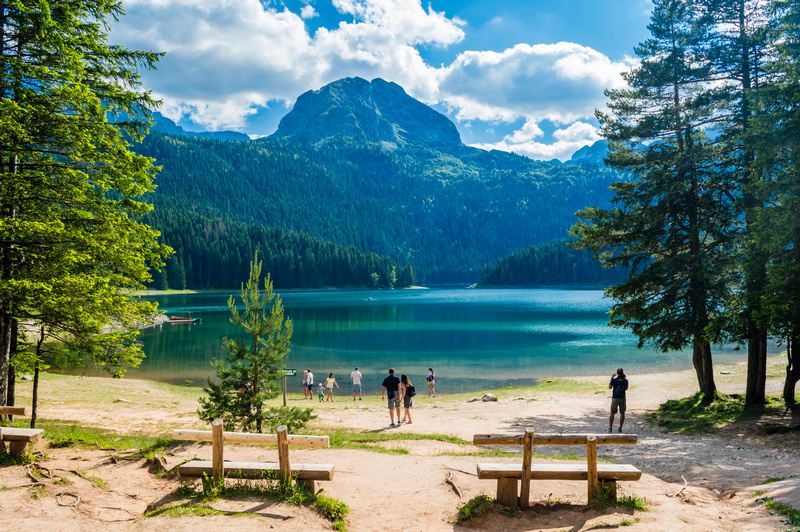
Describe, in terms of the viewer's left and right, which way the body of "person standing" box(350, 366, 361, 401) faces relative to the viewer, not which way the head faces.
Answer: facing away from the viewer

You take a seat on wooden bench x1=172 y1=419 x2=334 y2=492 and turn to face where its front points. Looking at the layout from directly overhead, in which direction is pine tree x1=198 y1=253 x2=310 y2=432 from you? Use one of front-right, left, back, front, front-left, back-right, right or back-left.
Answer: front

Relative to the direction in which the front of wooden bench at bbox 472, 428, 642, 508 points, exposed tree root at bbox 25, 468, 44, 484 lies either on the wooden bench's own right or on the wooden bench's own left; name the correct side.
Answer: on the wooden bench's own left

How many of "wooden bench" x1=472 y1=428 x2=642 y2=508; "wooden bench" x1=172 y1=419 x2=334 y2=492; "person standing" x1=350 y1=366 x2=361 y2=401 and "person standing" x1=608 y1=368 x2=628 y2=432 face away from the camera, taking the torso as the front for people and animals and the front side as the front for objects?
4

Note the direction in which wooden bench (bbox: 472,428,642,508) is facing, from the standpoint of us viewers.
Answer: facing away from the viewer

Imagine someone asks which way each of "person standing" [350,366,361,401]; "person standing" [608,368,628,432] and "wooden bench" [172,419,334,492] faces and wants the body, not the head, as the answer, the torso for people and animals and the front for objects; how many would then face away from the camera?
3

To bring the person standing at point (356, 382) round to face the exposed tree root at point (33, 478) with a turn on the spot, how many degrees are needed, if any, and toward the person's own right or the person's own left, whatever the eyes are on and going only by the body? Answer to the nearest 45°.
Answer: approximately 180°

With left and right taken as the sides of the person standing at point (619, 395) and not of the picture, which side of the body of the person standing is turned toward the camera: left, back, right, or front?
back

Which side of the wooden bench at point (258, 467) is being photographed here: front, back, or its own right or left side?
back

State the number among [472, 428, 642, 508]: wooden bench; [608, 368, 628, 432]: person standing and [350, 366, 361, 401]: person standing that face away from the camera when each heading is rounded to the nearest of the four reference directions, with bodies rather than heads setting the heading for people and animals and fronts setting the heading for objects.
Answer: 3

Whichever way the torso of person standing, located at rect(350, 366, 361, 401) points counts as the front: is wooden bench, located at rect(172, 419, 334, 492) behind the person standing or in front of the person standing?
behind

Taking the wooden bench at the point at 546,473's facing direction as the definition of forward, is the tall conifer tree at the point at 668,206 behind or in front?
in front

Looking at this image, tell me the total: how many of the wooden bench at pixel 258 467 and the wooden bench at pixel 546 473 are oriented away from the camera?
2
